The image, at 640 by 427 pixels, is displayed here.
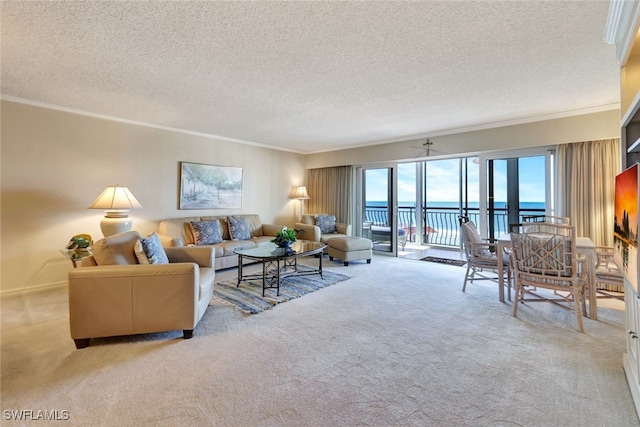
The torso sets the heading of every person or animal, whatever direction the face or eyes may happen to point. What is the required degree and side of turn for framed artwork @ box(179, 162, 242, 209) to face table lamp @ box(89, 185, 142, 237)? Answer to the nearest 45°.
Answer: approximately 90° to its right

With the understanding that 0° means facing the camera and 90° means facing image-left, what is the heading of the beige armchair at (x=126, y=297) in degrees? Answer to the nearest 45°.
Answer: approximately 270°

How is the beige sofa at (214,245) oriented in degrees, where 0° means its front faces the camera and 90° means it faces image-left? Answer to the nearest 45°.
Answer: approximately 315°

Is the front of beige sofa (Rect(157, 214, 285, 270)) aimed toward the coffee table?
yes

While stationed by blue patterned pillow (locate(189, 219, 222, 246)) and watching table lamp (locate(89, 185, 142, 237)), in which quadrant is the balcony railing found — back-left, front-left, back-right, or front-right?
back-left
